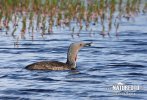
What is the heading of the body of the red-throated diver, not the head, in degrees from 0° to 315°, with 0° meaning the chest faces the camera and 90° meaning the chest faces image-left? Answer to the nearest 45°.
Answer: approximately 270°
